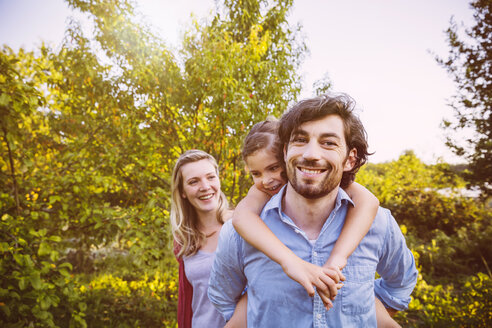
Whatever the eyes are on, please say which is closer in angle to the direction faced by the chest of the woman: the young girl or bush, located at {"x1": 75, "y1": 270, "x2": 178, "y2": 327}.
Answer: the young girl

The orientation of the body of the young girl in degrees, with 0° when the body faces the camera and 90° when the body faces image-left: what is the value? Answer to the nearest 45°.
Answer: approximately 0°

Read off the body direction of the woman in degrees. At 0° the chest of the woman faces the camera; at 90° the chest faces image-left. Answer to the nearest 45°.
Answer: approximately 315°

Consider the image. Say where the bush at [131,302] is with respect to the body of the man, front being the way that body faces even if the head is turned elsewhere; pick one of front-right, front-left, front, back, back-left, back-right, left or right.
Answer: back-right

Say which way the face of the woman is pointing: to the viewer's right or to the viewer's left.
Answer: to the viewer's right

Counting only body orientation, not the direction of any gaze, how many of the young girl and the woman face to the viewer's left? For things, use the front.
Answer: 0

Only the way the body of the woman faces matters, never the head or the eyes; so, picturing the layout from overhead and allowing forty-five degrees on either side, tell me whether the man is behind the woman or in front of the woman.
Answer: in front

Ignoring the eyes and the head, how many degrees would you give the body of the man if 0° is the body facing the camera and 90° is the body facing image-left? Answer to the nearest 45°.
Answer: approximately 0°

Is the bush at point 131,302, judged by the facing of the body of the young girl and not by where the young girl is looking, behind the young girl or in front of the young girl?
behind
